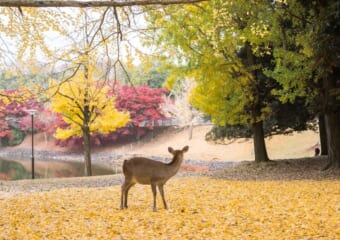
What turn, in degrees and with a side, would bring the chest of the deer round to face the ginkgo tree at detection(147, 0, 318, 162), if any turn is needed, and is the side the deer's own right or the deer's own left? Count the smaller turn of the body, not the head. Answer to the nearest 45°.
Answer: approximately 90° to the deer's own left

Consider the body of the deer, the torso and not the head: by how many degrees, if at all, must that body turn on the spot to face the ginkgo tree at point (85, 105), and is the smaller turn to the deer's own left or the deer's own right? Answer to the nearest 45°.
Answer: approximately 90° to the deer's own left

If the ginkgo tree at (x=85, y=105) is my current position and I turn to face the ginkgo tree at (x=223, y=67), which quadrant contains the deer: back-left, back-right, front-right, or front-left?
front-right

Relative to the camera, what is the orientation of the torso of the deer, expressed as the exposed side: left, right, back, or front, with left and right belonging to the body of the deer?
right
